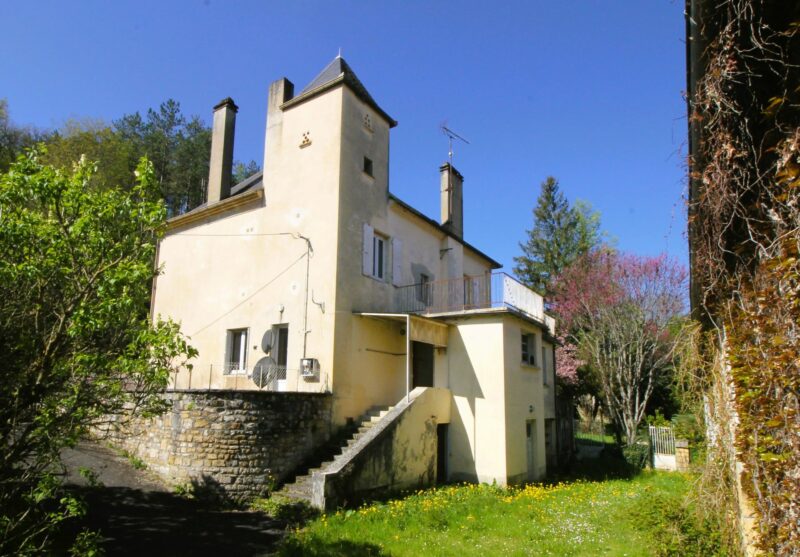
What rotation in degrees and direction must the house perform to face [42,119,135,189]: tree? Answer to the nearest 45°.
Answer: approximately 180°

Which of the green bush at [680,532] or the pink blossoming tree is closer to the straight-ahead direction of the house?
the green bush

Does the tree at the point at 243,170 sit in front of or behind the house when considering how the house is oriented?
behind

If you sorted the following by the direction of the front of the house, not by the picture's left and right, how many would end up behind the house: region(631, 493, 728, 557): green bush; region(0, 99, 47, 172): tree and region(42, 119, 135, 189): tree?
2

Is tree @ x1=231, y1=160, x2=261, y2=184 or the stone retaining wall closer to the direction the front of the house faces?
the stone retaining wall

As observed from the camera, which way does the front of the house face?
facing the viewer and to the right of the viewer
